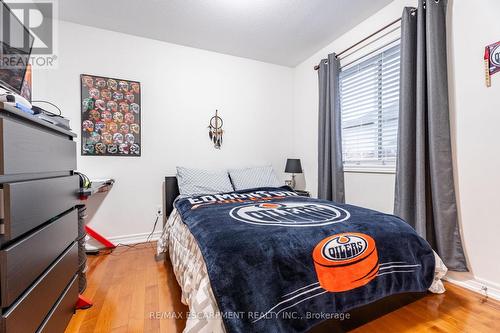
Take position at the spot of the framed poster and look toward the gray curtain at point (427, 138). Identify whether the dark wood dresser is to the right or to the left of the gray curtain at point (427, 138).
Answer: right

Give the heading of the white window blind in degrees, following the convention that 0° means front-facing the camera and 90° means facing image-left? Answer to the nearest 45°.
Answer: approximately 45°

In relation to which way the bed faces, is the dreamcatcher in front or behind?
behind

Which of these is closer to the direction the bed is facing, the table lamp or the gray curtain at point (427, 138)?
the gray curtain

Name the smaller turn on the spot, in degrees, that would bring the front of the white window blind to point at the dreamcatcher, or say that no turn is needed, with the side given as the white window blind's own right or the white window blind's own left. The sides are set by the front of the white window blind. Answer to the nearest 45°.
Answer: approximately 45° to the white window blind's own right

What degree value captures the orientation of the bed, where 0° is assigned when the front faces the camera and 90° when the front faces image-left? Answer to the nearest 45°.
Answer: approximately 315°

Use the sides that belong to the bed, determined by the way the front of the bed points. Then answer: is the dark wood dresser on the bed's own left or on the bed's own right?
on the bed's own right

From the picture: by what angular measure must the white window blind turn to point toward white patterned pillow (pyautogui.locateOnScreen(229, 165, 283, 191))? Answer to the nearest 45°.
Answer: approximately 45° to its right

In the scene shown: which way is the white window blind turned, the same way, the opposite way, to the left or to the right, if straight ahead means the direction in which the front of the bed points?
to the right

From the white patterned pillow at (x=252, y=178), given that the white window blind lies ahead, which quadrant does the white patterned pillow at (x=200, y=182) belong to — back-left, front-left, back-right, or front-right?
back-right

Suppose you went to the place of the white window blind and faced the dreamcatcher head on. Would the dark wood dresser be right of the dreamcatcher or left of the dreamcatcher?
left
